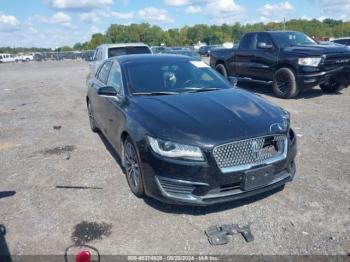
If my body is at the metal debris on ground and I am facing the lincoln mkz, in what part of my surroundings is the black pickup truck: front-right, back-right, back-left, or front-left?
front-right

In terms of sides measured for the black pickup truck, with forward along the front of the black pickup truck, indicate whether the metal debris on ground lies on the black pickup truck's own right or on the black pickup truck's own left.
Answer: on the black pickup truck's own right

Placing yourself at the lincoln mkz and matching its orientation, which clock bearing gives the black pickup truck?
The black pickup truck is roughly at 8 o'clock from the lincoln mkz.

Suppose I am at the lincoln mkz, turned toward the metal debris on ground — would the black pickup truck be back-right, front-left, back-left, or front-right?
back-left

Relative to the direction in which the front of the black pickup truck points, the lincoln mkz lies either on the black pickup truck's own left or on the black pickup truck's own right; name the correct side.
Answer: on the black pickup truck's own right

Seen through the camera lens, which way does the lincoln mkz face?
facing the viewer and to the right of the viewer

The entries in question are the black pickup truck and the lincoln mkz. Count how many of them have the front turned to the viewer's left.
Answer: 0

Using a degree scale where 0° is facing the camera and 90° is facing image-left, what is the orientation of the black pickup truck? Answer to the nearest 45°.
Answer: approximately 315°
